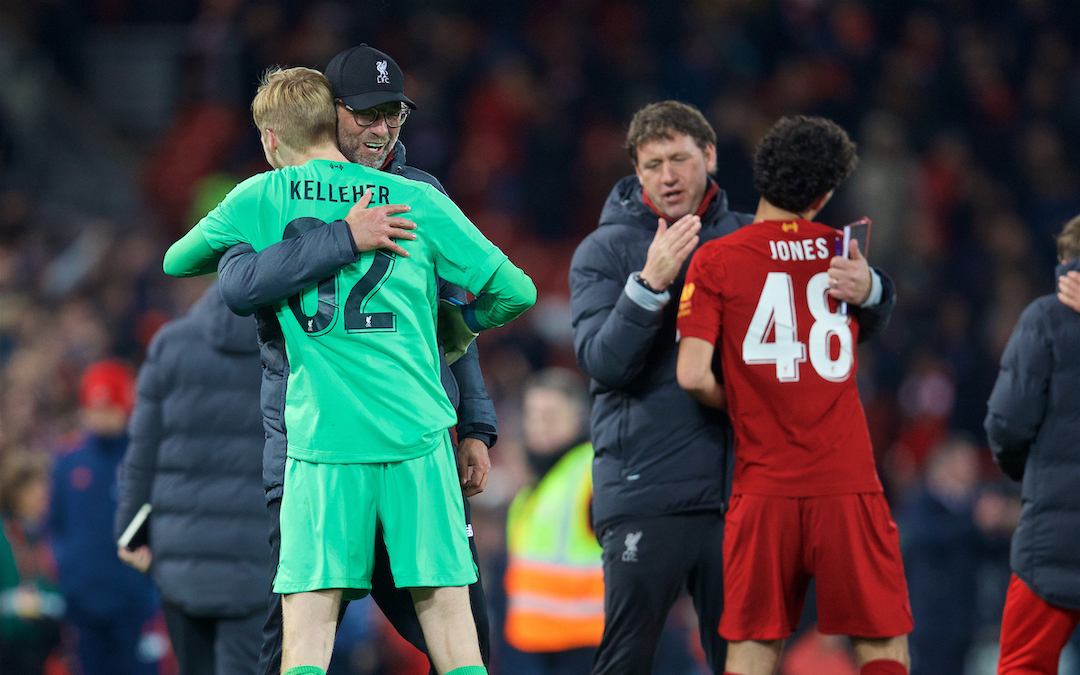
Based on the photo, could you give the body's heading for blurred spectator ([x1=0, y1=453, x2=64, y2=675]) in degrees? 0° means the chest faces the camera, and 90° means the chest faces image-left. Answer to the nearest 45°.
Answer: approximately 315°

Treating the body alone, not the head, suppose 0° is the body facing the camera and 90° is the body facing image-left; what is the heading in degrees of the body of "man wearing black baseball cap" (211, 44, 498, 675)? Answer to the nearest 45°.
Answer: approximately 0°

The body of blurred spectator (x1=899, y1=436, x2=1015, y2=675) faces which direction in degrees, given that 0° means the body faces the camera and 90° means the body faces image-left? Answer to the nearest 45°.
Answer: approximately 315°

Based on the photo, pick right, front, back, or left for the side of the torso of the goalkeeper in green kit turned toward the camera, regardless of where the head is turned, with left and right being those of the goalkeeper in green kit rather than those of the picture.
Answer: back

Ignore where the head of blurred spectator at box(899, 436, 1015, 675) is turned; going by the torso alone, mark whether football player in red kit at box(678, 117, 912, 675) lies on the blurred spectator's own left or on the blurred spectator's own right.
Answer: on the blurred spectator's own right

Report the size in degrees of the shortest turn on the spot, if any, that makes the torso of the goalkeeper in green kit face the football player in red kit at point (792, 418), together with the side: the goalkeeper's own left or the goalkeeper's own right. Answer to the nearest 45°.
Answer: approximately 90° to the goalkeeper's own right

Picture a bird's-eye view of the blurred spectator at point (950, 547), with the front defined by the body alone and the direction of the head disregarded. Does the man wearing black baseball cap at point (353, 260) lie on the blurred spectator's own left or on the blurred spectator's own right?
on the blurred spectator's own right

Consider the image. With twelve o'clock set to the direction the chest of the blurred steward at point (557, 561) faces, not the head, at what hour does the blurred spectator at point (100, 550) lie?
the blurred spectator at point (100, 550) is roughly at 2 o'clock from the blurred steward at point (557, 561).
